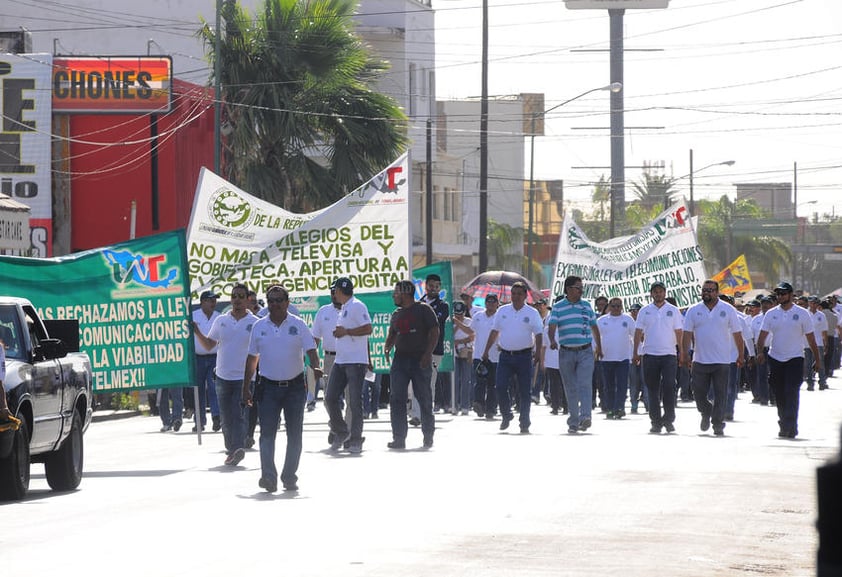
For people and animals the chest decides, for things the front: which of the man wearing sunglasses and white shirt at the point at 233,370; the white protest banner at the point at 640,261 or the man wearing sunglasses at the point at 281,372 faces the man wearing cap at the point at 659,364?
the white protest banner

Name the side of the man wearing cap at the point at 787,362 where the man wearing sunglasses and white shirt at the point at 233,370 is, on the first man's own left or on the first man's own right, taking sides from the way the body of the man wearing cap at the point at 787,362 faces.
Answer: on the first man's own right

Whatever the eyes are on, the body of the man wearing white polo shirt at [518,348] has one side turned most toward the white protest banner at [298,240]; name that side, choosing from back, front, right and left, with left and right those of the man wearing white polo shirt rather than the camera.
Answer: right

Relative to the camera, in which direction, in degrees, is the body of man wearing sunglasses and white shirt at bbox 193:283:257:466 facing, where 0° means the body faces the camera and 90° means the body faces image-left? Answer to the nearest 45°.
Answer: approximately 0°

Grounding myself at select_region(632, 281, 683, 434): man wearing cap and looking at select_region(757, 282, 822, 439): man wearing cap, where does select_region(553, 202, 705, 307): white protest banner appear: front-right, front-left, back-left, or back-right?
back-left

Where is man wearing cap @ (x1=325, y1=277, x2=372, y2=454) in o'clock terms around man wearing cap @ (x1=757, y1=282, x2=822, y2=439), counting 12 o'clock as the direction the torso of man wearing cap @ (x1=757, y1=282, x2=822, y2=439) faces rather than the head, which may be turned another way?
man wearing cap @ (x1=325, y1=277, x2=372, y2=454) is roughly at 2 o'clock from man wearing cap @ (x1=757, y1=282, x2=822, y2=439).

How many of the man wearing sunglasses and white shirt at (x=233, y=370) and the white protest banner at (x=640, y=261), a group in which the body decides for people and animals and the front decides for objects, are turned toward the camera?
2

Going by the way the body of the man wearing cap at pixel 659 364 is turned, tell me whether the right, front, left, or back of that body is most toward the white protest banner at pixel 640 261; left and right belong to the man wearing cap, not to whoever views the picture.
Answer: back
